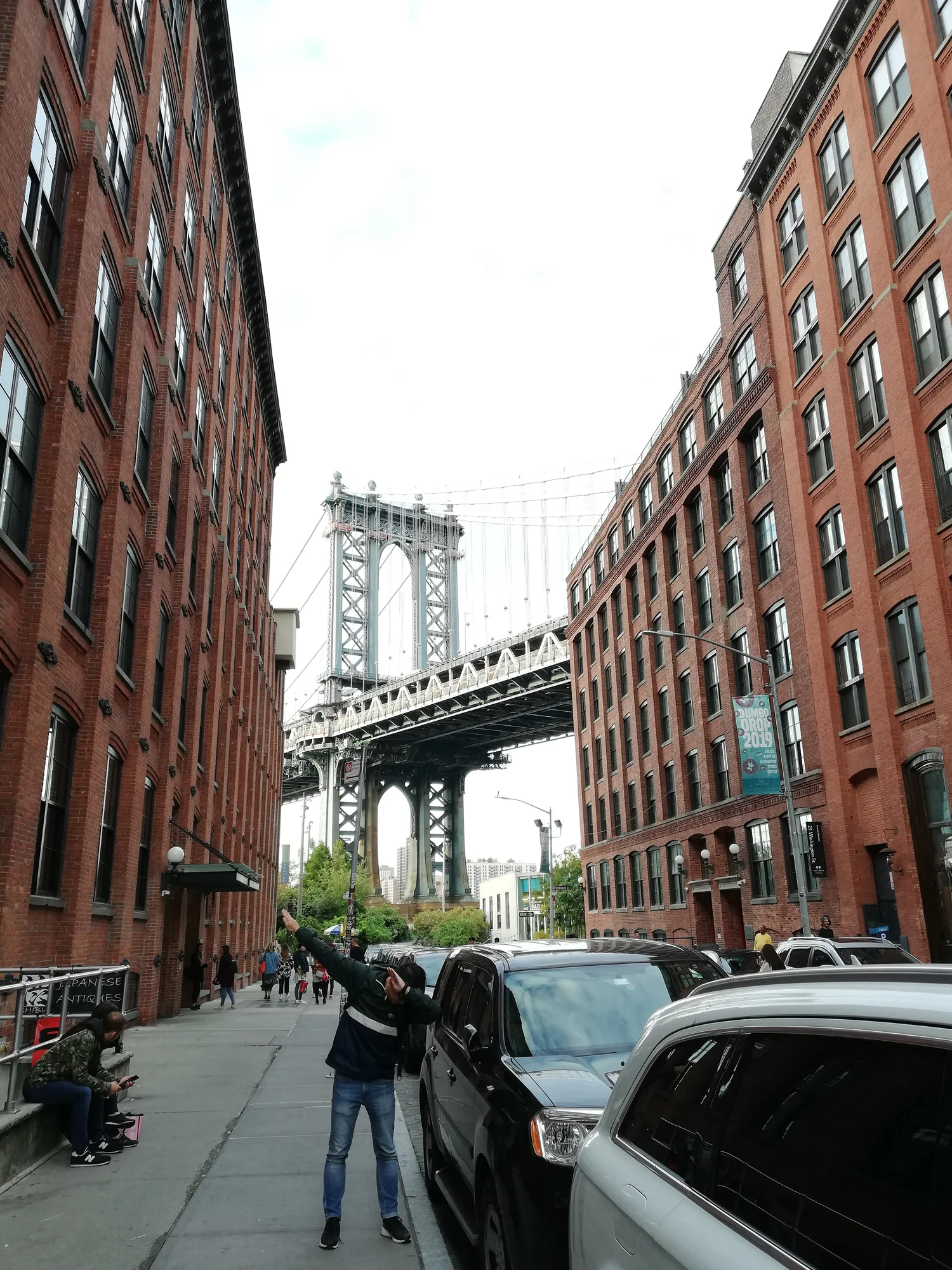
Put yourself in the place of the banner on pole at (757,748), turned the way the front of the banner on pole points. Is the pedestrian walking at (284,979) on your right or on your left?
on your right

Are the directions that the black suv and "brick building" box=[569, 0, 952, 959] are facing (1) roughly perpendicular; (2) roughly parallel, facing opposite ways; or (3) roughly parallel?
roughly perpendicular

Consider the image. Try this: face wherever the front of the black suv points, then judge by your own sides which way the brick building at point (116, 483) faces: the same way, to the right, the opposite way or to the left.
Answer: to the left

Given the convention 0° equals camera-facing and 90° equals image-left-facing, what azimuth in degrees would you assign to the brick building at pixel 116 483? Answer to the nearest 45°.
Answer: approximately 270°

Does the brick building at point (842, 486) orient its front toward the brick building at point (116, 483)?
yes

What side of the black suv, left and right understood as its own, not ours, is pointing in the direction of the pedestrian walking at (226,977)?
back

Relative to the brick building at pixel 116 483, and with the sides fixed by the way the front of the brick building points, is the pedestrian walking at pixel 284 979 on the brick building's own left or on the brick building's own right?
on the brick building's own left

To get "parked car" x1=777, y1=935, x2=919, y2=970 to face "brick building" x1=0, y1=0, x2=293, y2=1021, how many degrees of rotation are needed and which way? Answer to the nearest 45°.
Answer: approximately 135° to its right
